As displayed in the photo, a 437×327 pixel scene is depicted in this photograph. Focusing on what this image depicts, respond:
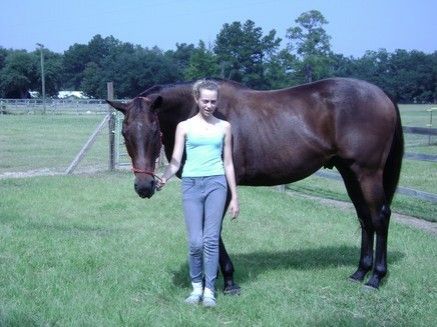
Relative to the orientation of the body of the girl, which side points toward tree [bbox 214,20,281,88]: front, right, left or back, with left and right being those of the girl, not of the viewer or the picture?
back

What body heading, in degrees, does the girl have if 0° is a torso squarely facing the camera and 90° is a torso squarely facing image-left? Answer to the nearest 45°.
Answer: approximately 0°

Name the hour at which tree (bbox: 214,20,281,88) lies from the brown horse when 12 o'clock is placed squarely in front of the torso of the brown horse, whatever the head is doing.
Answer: The tree is roughly at 3 o'clock from the brown horse.

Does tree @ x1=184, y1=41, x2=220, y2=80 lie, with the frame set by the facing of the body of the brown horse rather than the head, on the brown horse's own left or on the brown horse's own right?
on the brown horse's own right

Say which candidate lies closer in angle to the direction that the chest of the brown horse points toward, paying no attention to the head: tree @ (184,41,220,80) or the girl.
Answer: the girl

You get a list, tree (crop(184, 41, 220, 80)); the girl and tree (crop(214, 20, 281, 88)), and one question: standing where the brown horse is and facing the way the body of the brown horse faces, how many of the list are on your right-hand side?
2

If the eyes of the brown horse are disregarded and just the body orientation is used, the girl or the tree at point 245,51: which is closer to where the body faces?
the girl

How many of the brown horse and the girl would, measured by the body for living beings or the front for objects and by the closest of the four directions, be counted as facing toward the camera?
1

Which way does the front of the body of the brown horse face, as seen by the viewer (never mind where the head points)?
to the viewer's left

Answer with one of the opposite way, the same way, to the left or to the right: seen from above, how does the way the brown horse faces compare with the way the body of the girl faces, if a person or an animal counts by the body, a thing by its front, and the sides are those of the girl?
to the right
